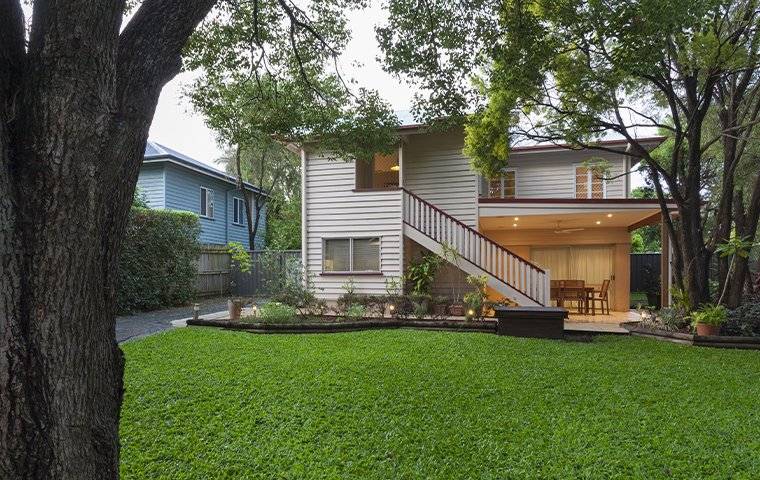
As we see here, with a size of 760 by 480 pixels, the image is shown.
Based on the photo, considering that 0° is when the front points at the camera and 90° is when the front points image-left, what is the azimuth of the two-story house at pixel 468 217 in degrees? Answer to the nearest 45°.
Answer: approximately 0°

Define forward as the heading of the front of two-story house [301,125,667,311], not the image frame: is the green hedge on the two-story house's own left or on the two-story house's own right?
on the two-story house's own right

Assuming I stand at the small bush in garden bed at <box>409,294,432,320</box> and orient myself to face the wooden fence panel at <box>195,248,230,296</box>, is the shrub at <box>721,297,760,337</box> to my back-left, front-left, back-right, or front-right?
back-right

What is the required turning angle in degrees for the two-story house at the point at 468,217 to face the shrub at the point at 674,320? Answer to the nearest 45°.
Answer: approximately 45° to its left

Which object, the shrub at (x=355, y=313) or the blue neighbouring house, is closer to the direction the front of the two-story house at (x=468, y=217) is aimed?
the shrub

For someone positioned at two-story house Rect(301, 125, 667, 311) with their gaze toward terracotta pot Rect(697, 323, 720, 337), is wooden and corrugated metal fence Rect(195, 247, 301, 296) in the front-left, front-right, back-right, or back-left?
back-right

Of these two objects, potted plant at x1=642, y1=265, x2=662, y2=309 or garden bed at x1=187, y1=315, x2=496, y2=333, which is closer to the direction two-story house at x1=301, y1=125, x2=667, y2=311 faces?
the garden bed

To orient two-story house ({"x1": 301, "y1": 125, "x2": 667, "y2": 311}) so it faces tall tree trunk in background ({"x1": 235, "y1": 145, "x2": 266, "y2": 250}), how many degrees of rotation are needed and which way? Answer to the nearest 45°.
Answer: approximately 135° to its right

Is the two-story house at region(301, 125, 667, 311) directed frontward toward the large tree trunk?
yes
